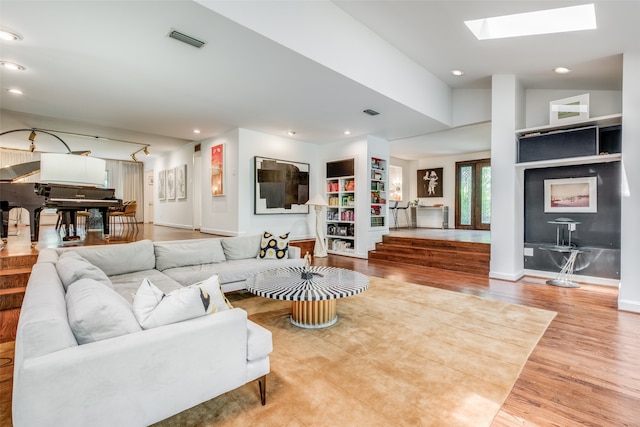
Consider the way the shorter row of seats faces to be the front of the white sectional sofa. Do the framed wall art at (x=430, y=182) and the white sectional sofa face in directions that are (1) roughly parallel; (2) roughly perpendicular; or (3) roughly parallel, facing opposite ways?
roughly perpendicular

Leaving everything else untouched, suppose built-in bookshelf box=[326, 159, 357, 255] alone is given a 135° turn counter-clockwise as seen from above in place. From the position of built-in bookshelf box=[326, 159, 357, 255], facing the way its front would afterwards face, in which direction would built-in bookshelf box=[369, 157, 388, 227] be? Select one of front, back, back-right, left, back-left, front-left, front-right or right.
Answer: front

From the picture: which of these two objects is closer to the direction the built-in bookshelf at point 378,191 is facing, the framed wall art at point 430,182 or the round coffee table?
the round coffee table

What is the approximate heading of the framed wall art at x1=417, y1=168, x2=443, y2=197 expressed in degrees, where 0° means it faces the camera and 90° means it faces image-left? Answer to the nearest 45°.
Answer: approximately 0°

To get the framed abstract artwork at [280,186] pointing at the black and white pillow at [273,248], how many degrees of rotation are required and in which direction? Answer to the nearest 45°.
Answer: approximately 45° to its right

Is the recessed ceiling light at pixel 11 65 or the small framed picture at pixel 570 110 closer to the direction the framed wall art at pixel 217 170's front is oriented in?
the recessed ceiling light

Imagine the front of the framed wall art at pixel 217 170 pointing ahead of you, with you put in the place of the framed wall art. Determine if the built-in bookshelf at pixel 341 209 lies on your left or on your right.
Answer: on your left
